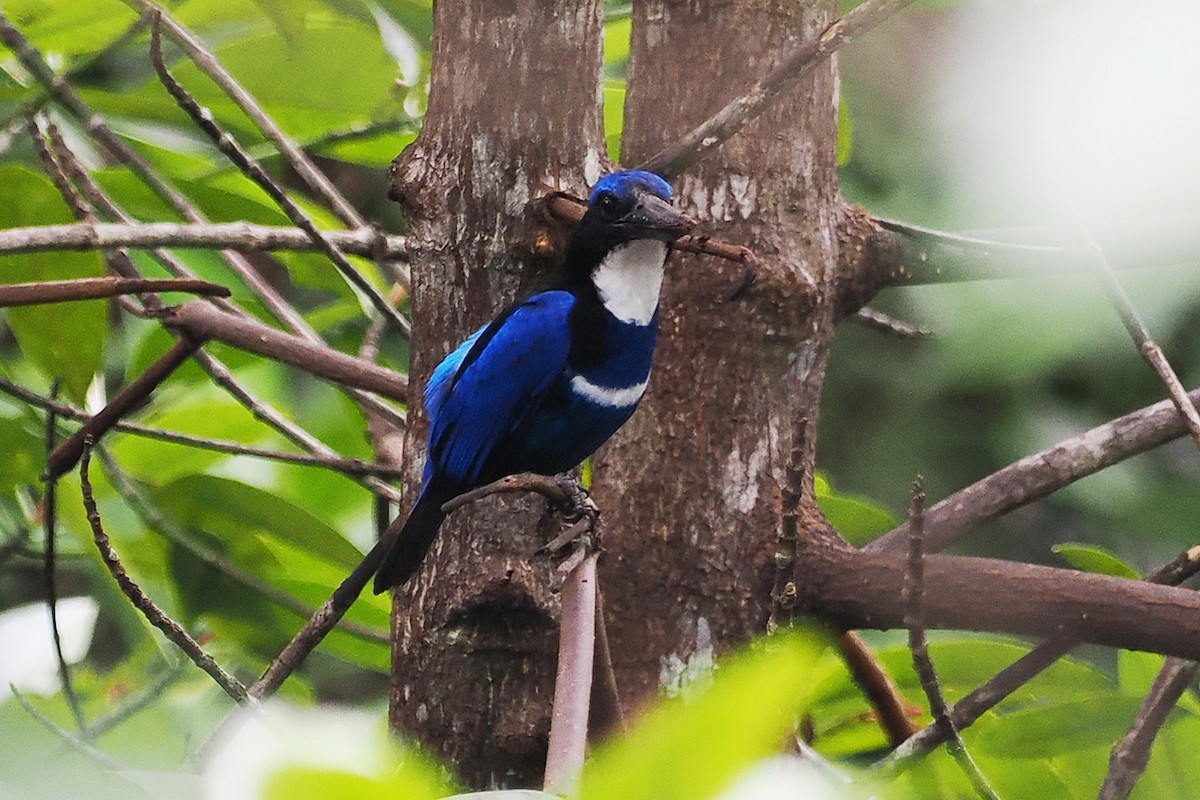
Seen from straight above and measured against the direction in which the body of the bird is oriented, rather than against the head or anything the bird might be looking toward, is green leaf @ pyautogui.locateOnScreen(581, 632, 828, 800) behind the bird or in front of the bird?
in front

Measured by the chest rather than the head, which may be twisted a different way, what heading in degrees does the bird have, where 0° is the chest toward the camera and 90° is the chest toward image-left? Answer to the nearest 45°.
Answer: approximately 315°
